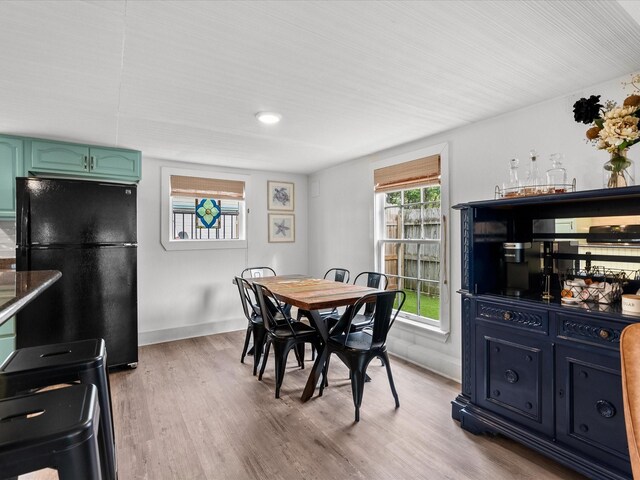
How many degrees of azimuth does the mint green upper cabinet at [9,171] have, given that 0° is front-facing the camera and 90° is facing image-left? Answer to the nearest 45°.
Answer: approximately 0°

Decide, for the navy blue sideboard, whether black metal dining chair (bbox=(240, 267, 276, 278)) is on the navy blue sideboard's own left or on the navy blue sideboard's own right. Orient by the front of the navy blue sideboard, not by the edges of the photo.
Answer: on the navy blue sideboard's own right

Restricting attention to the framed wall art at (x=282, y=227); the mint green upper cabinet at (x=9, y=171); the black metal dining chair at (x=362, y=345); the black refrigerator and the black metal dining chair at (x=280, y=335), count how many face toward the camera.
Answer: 3

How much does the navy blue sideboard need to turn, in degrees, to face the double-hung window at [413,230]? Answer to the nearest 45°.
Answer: approximately 90° to its right

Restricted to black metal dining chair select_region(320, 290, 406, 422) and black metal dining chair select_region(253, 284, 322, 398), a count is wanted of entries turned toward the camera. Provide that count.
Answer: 0

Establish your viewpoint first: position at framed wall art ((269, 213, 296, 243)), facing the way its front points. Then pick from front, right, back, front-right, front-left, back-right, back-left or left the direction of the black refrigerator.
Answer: front-right

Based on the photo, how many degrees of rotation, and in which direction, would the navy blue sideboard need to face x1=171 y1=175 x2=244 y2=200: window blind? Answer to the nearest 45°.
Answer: approximately 45° to its right

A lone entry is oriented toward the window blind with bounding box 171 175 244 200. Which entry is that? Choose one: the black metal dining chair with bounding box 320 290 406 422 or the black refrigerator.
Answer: the black metal dining chair

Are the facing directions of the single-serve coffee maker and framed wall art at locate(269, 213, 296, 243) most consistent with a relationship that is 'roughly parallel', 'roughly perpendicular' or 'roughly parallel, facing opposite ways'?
roughly perpendicular
